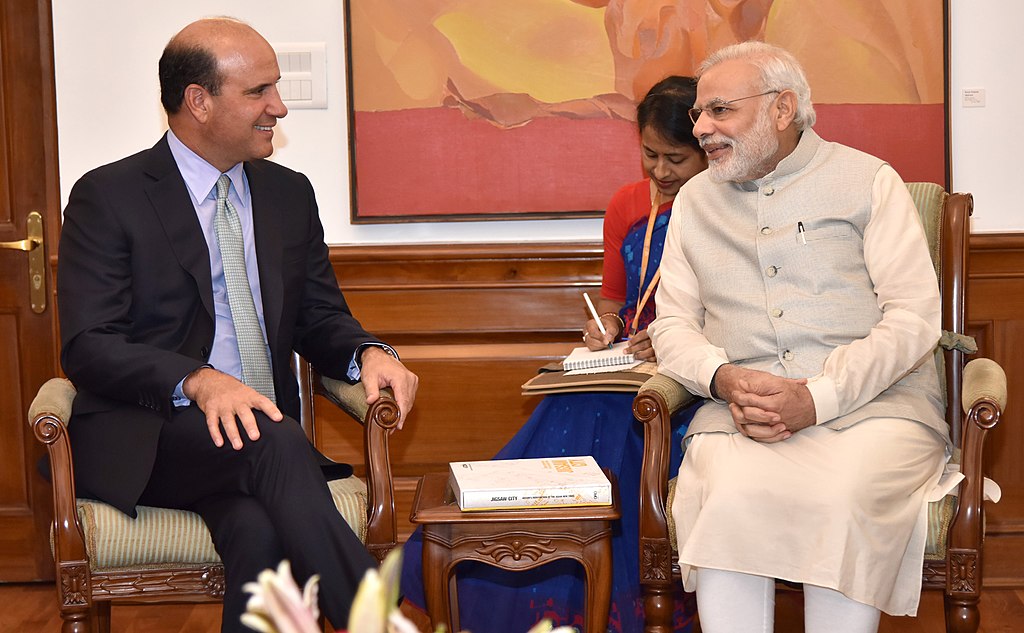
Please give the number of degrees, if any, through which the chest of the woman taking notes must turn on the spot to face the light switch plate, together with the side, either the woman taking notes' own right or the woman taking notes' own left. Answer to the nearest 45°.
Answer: approximately 90° to the woman taking notes' own right

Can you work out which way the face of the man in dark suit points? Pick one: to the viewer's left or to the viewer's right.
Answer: to the viewer's right

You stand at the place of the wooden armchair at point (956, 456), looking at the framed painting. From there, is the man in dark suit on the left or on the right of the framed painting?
left

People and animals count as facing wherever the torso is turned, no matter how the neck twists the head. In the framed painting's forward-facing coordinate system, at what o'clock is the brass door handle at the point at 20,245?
The brass door handle is roughly at 3 o'clock from the framed painting.

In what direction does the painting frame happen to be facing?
toward the camera

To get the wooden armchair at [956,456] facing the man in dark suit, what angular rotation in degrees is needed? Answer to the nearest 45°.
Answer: approximately 90° to its right

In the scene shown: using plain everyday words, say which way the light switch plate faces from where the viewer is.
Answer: facing the viewer

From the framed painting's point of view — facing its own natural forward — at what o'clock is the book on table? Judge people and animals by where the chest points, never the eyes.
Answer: The book on table is roughly at 12 o'clock from the framed painting.

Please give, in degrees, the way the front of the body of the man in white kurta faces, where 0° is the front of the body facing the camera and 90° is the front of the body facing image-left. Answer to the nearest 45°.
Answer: approximately 45°

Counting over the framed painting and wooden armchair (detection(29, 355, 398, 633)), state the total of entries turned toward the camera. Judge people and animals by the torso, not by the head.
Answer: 2

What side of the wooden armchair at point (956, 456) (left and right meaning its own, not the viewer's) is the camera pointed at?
front

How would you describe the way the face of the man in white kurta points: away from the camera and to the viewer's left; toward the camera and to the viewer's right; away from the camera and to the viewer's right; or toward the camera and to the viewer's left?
toward the camera and to the viewer's left
